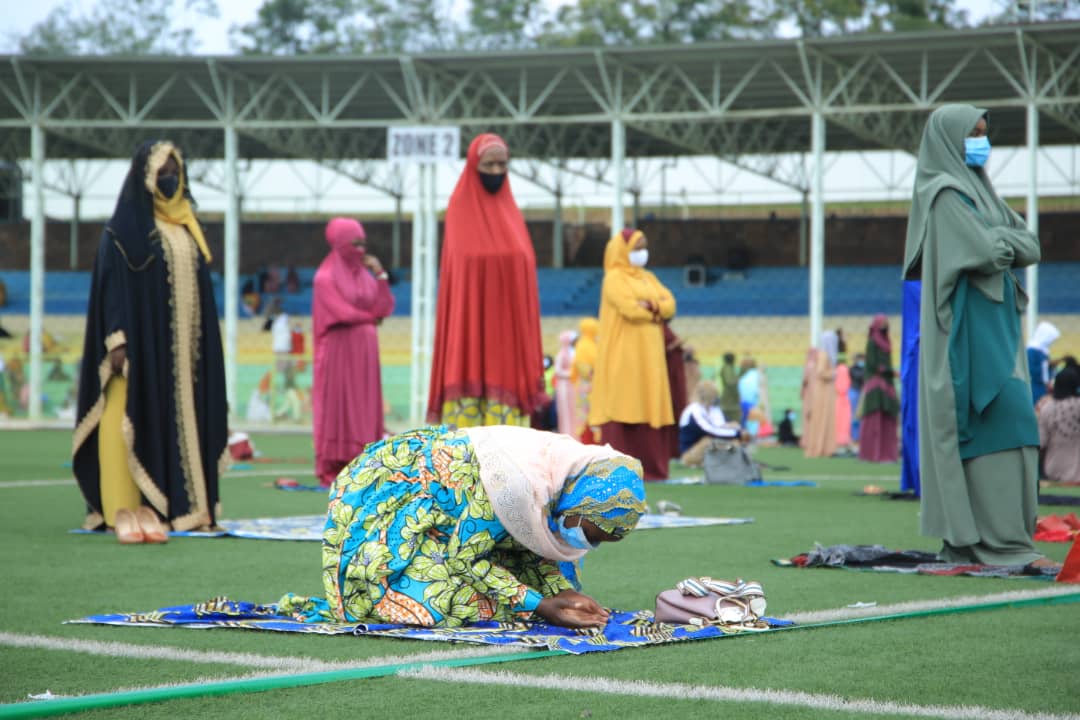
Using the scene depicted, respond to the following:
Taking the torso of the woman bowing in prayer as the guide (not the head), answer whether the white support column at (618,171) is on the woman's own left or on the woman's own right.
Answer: on the woman's own left

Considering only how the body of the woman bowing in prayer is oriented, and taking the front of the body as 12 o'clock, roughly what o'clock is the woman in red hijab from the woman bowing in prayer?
The woman in red hijab is roughly at 9 o'clock from the woman bowing in prayer.

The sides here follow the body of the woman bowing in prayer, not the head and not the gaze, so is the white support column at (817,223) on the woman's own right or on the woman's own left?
on the woman's own left

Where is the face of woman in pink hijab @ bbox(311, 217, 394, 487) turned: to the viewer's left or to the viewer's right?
to the viewer's right

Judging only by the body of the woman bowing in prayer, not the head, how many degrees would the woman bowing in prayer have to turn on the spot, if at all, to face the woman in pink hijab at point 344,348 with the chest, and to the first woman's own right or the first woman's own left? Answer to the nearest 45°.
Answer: approximately 90° to the first woman's own left

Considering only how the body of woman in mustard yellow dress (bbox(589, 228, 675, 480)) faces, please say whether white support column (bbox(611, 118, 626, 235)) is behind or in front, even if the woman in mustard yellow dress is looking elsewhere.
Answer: behind

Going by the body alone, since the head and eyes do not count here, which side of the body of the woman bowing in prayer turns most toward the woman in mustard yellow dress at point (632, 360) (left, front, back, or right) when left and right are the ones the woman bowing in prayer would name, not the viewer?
left

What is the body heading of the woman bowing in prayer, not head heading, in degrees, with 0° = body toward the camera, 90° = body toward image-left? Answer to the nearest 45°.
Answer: approximately 270°
